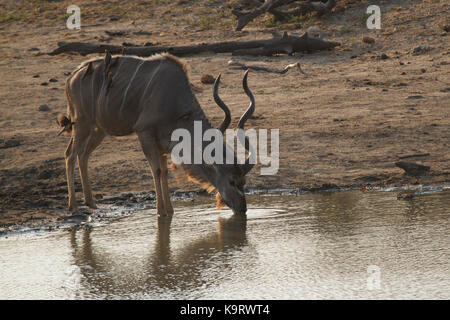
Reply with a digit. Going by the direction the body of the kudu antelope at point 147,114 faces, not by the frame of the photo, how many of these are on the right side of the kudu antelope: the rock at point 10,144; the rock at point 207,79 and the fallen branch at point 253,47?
0

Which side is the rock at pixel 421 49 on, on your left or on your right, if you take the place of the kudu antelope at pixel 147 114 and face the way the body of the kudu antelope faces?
on your left

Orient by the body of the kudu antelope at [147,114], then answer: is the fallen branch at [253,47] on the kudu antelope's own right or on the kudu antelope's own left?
on the kudu antelope's own left

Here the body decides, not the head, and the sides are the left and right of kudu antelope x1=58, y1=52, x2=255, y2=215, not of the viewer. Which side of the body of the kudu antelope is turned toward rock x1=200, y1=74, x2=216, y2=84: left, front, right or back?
left

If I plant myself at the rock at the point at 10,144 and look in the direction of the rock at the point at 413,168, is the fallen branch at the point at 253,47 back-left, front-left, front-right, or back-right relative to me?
front-left

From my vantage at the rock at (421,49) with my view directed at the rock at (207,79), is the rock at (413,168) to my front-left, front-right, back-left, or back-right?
front-left

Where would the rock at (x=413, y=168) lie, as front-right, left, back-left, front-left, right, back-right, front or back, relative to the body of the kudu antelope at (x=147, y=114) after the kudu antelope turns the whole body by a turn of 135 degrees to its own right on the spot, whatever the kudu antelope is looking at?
back-left

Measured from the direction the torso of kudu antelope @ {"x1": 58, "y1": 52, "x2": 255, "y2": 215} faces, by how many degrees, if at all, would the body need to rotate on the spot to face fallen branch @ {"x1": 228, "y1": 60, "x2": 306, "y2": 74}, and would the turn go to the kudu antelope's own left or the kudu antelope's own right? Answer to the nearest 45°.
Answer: approximately 90° to the kudu antelope's own left

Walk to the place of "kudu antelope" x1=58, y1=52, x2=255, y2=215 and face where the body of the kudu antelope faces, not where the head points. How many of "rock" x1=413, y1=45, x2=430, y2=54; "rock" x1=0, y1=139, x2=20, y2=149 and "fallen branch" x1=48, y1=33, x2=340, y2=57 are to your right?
0

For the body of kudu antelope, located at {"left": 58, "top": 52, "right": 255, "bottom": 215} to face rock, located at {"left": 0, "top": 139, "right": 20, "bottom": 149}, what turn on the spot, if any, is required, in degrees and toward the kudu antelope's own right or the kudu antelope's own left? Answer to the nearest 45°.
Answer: approximately 135° to the kudu antelope's own left

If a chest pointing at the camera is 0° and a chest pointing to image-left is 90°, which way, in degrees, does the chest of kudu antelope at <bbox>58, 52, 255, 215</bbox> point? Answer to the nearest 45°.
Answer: approximately 270°
